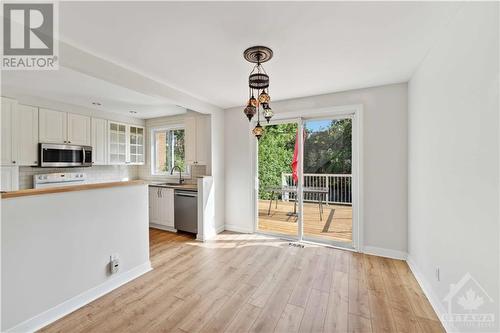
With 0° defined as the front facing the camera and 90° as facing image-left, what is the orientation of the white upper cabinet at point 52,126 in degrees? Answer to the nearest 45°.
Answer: approximately 315°

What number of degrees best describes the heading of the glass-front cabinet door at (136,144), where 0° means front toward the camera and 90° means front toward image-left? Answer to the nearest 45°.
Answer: approximately 315°

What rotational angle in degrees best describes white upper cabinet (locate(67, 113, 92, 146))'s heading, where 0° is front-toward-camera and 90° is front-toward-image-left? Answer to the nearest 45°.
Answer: approximately 315°

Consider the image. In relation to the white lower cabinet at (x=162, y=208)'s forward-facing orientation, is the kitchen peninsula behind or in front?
in front

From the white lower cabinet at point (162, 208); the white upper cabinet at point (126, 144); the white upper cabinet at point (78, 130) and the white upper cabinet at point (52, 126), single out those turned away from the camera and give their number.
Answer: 0

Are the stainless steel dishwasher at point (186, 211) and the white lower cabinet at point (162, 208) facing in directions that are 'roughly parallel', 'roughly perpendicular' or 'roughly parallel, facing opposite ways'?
roughly parallel

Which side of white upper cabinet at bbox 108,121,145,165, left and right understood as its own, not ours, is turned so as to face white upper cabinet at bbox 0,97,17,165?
right

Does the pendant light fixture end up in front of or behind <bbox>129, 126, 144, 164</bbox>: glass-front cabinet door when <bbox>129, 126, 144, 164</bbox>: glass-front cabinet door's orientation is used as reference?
in front

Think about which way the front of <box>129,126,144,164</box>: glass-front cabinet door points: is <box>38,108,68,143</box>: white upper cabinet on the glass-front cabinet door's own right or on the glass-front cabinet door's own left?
on the glass-front cabinet door's own right

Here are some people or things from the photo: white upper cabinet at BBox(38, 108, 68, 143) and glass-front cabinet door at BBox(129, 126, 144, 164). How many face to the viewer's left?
0

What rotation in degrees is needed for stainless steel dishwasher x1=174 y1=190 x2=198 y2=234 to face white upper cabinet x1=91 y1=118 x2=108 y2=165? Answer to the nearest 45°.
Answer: approximately 45° to its right

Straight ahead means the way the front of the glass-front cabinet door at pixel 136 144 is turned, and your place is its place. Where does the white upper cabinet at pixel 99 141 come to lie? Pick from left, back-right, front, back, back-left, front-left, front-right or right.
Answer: right

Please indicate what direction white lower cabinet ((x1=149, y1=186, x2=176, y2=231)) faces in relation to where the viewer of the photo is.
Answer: facing the viewer and to the left of the viewer

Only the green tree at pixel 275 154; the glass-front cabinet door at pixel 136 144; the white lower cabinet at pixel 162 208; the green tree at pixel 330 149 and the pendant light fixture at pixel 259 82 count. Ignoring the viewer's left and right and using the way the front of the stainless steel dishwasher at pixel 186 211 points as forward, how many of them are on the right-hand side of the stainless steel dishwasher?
2

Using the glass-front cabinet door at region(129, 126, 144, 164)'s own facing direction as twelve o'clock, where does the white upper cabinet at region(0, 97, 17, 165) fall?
The white upper cabinet is roughly at 3 o'clock from the glass-front cabinet door.
